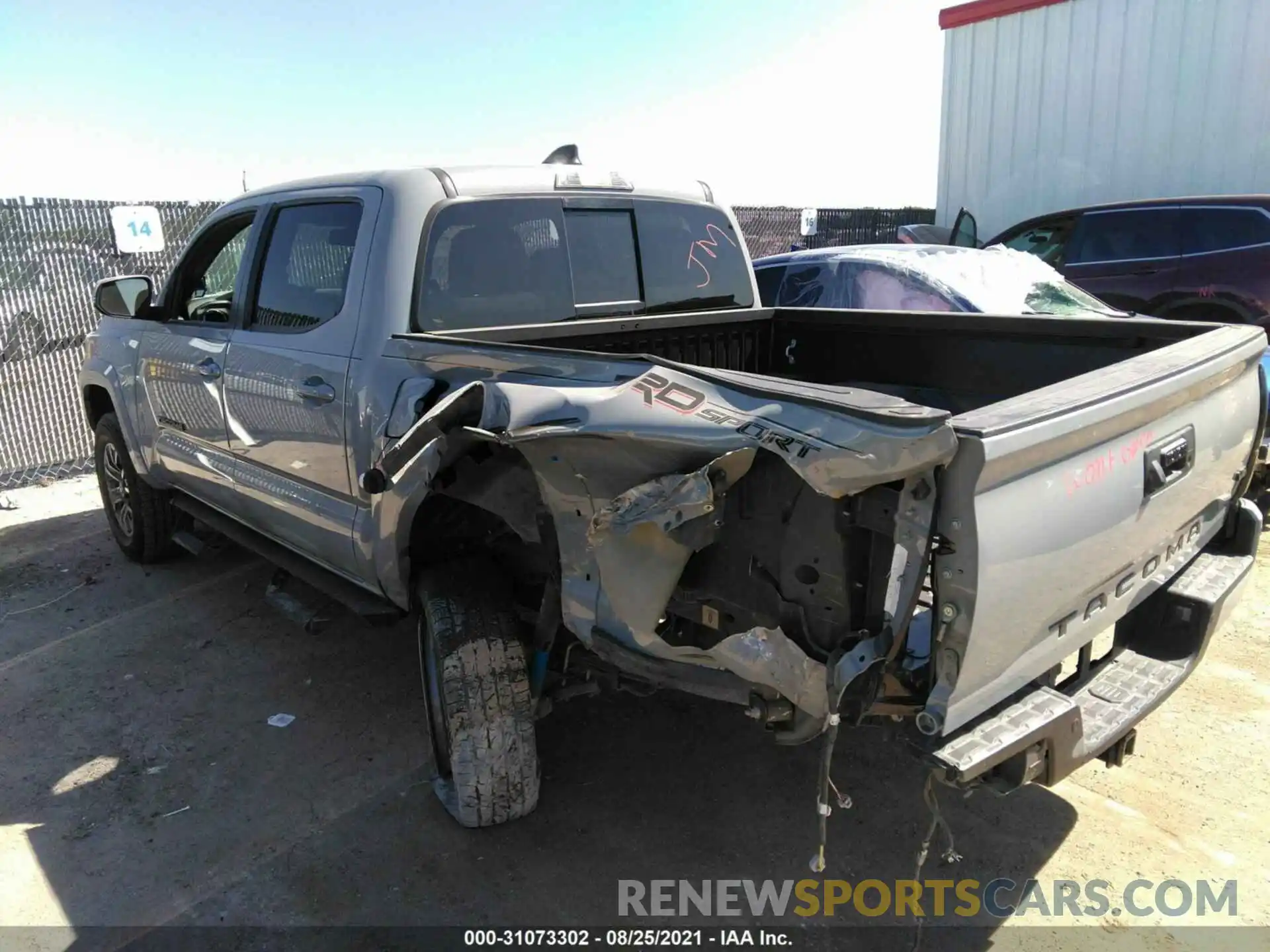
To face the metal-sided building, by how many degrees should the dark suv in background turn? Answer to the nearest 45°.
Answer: approximately 90° to its right

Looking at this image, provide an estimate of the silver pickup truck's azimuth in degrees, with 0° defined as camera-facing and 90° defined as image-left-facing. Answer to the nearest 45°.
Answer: approximately 135°

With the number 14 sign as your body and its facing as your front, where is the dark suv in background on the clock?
The dark suv in background is roughly at 10 o'clock from the number 14 sign.

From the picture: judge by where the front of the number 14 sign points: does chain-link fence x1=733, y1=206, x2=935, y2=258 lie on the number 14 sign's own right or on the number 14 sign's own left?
on the number 14 sign's own left

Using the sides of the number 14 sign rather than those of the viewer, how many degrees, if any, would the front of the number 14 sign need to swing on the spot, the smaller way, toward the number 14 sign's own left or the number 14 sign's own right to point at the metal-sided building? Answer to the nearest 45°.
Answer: approximately 90° to the number 14 sign's own left

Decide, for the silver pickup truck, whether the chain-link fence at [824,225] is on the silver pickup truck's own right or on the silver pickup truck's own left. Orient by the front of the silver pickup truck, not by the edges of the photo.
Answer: on the silver pickup truck's own right

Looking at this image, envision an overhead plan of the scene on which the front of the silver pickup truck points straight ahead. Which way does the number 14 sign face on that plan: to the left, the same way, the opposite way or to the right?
the opposite way

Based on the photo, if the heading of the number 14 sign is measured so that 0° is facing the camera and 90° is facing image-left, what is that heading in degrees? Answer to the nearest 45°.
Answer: approximately 0°

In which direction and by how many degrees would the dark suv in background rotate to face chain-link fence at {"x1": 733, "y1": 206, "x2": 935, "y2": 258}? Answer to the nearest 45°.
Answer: approximately 45° to its right

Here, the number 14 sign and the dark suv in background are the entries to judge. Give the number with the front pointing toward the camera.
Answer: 1

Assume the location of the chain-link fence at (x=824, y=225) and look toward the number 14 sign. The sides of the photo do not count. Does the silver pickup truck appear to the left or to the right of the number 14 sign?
left

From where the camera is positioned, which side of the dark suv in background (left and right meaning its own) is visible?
left
